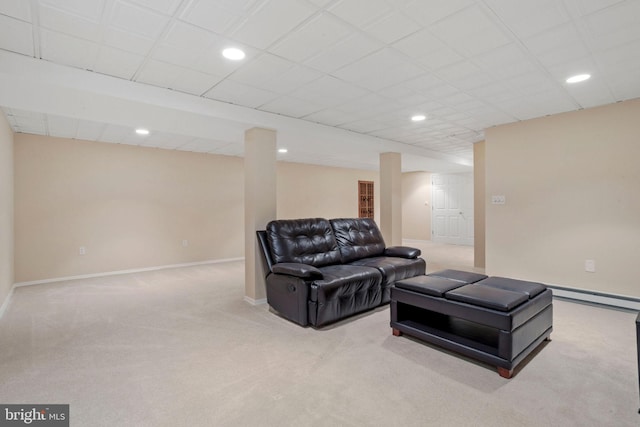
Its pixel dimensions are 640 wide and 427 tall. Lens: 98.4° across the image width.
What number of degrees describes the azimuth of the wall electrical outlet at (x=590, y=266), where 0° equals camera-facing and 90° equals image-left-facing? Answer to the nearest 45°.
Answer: approximately 0°

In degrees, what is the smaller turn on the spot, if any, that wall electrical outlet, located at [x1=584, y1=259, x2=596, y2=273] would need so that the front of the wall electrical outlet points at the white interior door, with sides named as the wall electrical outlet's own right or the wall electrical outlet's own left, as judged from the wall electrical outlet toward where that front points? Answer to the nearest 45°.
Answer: approximately 135° to the wall electrical outlet's own right

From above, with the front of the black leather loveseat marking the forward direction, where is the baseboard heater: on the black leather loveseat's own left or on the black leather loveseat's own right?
on the black leather loveseat's own left

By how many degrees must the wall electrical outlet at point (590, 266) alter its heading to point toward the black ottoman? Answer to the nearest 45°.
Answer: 0° — it already faces it

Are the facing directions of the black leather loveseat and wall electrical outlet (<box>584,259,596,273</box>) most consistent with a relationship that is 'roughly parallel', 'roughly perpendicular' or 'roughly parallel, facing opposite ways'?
roughly perpendicular

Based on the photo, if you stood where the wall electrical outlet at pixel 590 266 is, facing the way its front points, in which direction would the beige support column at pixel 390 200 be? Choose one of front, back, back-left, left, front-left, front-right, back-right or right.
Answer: right

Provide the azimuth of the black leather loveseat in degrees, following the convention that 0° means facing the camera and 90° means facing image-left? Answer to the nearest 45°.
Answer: approximately 315°

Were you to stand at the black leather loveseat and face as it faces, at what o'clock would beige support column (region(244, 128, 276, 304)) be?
The beige support column is roughly at 5 o'clock from the black leather loveseat.
